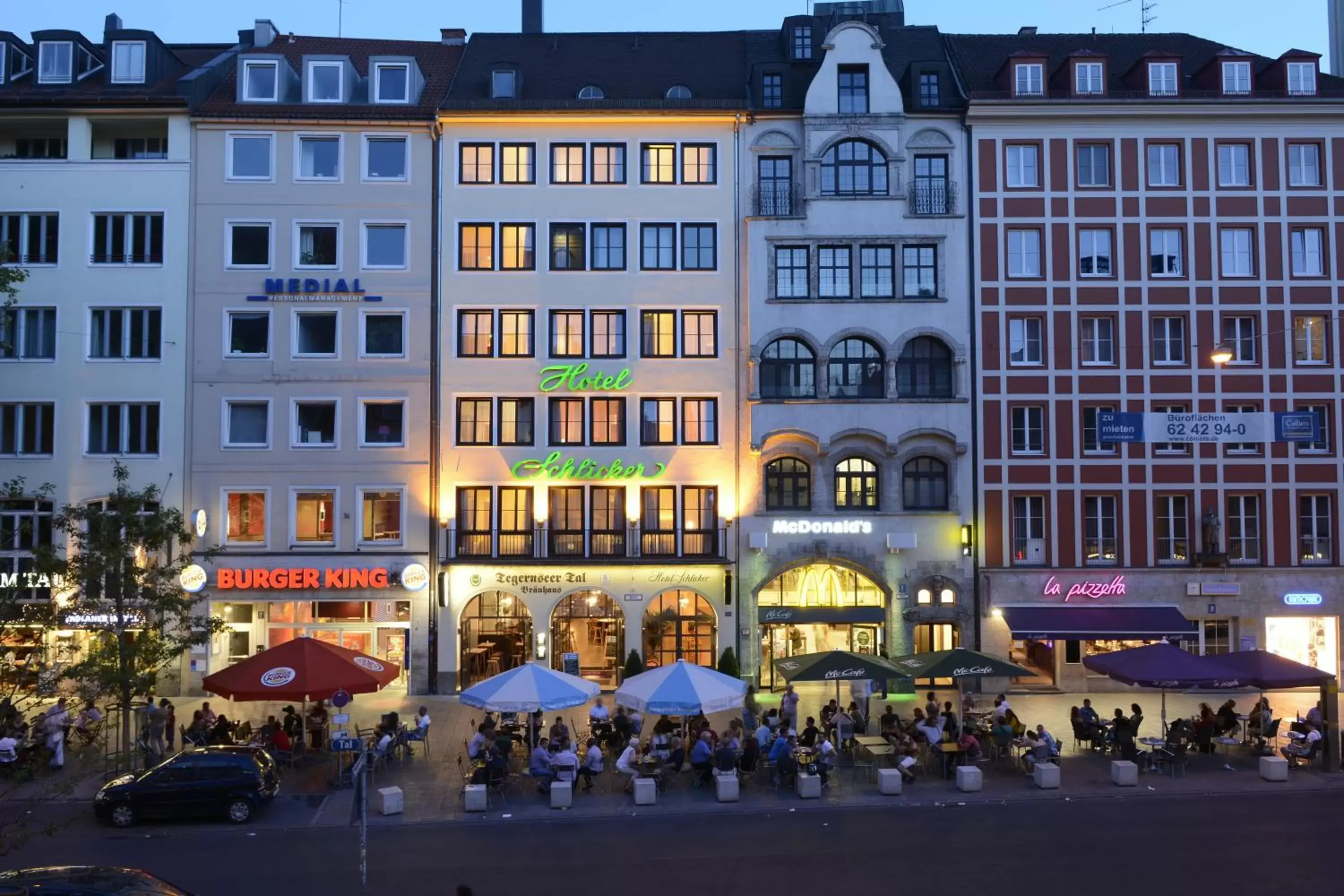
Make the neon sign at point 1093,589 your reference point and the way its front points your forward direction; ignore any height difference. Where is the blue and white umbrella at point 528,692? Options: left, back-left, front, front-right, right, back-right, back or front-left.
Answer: front-right

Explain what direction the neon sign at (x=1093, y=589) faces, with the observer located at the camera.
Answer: facing the viewer

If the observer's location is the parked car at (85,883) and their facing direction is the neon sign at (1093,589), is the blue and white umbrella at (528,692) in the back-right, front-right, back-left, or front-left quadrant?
front-left

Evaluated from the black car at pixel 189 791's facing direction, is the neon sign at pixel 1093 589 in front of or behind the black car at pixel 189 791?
behind

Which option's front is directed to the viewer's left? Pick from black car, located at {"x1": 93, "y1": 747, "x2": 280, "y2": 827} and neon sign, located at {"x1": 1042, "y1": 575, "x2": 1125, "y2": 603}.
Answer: the black car

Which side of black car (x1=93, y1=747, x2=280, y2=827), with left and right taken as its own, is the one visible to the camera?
left

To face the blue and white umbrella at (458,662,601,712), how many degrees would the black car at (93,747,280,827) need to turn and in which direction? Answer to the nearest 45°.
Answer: approximately 180°
